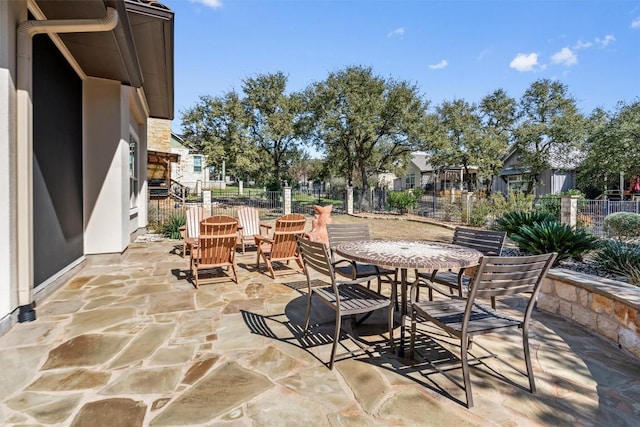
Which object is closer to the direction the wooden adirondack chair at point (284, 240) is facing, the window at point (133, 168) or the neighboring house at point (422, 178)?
the window

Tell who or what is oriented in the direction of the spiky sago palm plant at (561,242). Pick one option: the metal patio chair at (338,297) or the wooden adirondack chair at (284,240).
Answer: the metal patio chair

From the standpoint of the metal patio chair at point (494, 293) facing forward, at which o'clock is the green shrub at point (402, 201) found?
The green shrub is roughly at 1 o'clock from the metal patio chair.

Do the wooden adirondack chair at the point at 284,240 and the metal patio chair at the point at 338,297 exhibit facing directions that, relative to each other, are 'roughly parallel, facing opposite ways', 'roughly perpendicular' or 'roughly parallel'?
roughly perpendicular

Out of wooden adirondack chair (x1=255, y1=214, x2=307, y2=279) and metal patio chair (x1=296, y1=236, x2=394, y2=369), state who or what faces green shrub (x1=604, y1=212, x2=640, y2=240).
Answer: the metal patio chair

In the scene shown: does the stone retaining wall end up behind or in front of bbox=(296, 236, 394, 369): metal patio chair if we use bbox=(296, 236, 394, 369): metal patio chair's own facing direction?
in front

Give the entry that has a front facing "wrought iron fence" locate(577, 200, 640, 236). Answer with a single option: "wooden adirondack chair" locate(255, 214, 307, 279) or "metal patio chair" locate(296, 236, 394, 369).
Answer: the metal patio chair

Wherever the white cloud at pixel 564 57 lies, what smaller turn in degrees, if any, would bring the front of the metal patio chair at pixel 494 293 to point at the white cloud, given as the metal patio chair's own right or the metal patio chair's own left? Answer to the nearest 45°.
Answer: approximately 45° to the metal patio chair's own right
